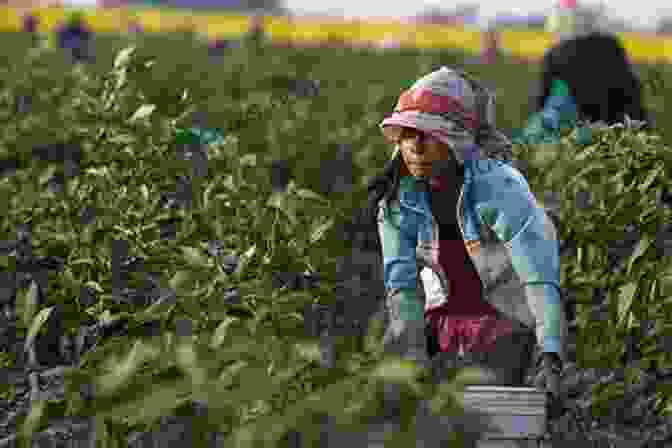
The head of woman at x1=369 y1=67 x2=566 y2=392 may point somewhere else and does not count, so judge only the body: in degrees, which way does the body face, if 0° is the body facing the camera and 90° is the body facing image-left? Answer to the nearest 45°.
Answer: approximately 45°

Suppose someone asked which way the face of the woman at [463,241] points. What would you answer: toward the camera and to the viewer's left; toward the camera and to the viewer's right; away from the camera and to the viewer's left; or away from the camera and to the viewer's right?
toward the camera and to the viewer's left
